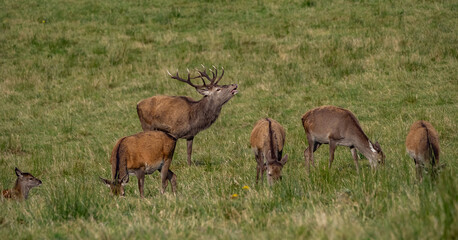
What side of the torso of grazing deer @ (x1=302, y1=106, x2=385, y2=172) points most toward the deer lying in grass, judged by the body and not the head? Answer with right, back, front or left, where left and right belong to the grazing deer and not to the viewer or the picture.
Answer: back

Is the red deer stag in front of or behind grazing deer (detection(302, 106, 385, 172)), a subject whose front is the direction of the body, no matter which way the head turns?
behind

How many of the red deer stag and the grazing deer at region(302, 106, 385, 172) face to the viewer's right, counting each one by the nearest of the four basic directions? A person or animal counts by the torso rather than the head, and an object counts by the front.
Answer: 2

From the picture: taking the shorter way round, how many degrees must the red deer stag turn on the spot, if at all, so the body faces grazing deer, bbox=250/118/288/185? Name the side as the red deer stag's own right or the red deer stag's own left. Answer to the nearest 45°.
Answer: approximately 45° to the red deer stag's own right

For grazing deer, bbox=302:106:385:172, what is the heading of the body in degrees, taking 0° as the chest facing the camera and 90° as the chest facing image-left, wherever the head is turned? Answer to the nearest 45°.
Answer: approximately 270°

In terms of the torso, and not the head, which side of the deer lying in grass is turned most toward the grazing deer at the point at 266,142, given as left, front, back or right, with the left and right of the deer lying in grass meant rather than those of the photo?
front

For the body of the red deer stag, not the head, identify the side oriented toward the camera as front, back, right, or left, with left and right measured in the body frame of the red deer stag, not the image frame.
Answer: right

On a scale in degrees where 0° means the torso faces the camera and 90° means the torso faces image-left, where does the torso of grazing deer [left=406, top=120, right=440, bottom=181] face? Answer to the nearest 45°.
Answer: approximately 180°

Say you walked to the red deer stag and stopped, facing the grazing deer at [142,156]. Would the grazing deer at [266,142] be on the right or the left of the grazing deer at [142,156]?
left

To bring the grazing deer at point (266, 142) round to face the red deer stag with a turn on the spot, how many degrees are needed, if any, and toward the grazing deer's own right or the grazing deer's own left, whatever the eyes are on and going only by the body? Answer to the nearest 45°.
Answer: approximately 135° to the grazing deer's own right

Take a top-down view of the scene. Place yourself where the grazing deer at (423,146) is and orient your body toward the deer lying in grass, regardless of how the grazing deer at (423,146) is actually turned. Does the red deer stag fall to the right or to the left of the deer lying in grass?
right

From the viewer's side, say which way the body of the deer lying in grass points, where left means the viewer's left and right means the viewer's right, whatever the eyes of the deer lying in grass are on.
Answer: facing to the right of the viewer
